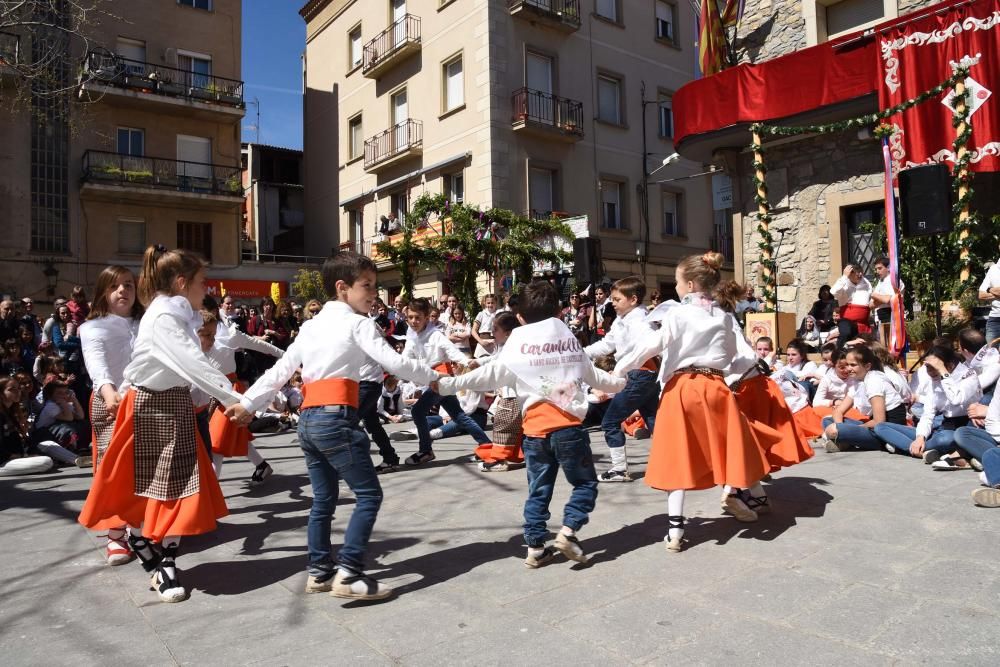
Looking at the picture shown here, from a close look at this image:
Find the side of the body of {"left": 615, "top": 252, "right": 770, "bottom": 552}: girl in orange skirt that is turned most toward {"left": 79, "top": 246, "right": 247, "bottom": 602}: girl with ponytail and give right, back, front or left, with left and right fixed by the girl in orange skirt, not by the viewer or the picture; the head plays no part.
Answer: left

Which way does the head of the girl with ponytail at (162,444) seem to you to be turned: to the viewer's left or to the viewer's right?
to the viewer's right

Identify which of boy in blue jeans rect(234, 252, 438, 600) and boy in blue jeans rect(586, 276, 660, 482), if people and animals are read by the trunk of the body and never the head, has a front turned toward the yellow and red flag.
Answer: boy in blue jeans rect(234, 252, 438, 600)

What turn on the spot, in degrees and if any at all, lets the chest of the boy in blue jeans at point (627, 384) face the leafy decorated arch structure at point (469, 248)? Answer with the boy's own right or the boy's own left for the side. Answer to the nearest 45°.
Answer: approximately 90° to the boy's own right

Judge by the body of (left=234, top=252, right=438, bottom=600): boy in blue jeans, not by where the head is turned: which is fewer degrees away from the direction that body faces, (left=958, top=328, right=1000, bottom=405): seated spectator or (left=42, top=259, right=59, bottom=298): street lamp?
the seated spectator

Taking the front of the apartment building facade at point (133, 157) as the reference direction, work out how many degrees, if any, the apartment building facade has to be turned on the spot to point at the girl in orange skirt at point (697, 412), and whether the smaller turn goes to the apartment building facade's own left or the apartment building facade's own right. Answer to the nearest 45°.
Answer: approximately 45° to the apartment building facade's own right

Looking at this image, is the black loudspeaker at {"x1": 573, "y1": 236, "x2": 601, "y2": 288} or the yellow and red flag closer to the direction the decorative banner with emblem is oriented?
the black loudspeaker

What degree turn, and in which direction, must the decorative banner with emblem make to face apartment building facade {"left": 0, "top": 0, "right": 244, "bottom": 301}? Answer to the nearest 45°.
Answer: approximately 45° to its right

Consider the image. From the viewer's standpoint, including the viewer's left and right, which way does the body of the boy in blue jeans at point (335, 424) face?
facing away from the viewer and to the right of the viewer

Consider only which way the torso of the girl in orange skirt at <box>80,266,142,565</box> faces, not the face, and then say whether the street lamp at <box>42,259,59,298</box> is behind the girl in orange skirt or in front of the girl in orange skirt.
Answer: behind
